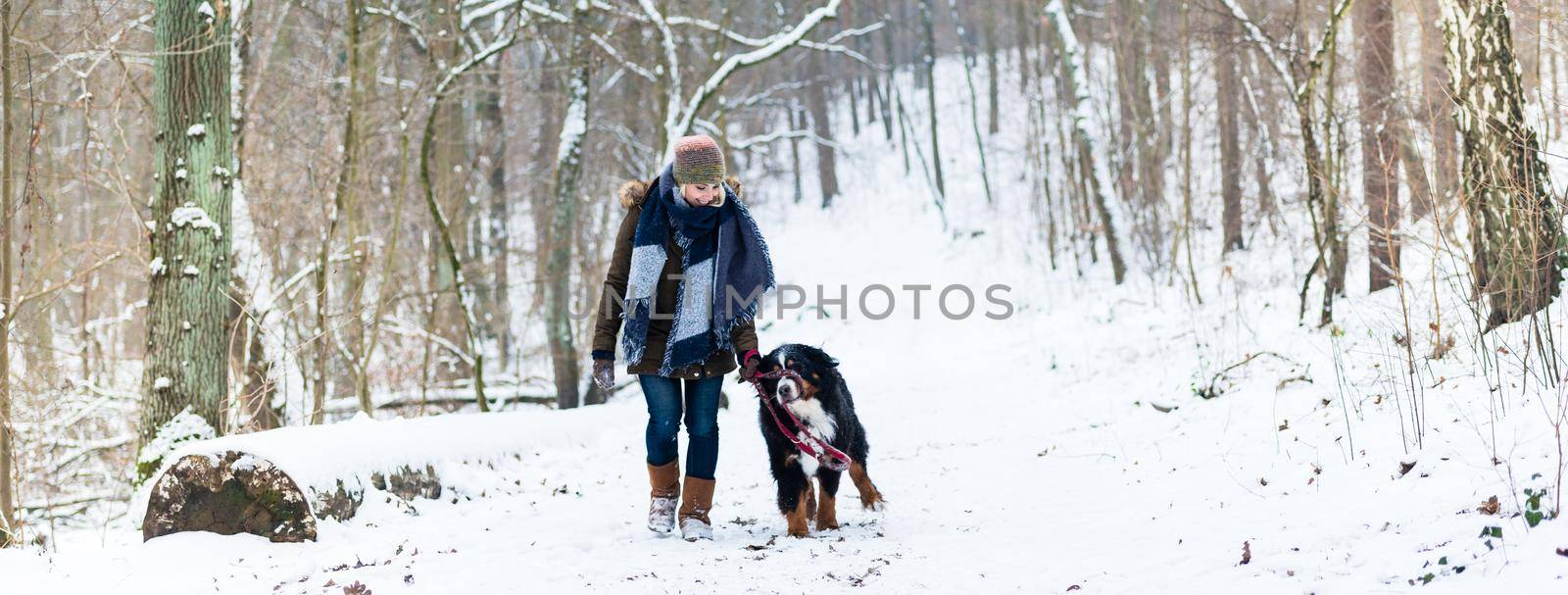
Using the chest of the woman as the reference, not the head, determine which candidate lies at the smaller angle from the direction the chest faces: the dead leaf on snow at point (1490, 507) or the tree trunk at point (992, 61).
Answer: the dead leaf on snow

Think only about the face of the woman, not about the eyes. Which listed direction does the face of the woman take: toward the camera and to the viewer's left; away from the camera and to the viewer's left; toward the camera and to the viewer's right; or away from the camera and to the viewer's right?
toward the camera and to the viewer's right

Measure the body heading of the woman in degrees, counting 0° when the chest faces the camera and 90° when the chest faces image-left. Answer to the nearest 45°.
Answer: approximately 0°

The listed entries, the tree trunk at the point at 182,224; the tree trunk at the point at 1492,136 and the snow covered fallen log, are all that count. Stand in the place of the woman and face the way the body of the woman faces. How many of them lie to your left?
1

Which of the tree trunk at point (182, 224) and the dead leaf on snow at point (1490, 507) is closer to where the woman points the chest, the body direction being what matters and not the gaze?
the dead leaf on snow

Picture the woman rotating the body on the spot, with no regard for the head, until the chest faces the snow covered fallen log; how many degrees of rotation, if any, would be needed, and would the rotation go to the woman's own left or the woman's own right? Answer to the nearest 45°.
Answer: approximately 90° to the woman's own right

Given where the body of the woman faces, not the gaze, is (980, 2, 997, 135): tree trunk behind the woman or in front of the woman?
behind

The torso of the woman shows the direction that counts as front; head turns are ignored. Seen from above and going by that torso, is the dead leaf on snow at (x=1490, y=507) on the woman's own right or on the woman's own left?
on the woman's own left

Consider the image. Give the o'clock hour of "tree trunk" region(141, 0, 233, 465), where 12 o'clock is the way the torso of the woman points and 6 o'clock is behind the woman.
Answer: The tree trunk is roughly at 4 o'clock from the woman.

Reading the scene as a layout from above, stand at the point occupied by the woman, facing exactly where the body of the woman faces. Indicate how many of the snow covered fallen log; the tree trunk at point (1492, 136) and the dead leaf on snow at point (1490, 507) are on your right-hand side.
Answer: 1

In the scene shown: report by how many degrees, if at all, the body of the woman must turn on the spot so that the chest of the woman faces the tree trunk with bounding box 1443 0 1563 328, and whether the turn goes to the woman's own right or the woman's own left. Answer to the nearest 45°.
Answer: approximately 90° to the woman's own left
